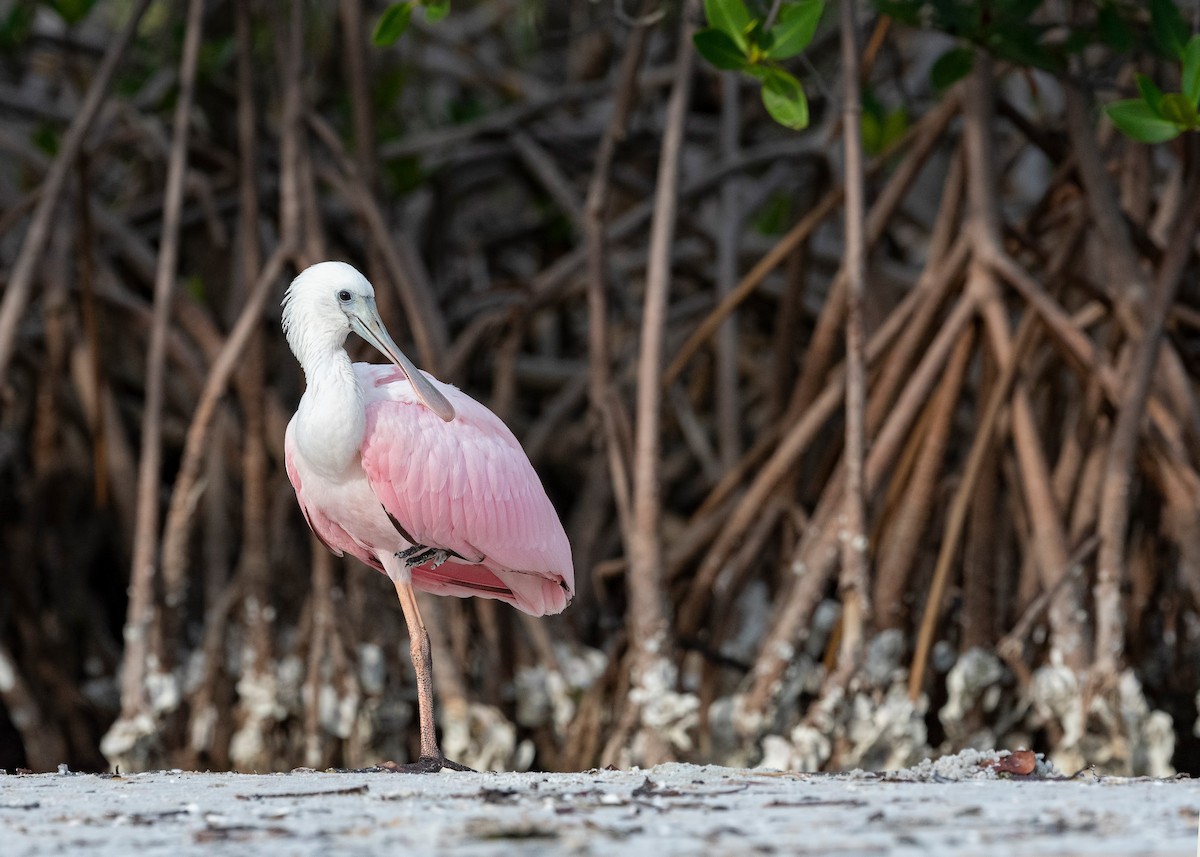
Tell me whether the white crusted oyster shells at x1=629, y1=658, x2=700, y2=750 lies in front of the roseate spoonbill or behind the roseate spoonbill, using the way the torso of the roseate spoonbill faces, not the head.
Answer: behind

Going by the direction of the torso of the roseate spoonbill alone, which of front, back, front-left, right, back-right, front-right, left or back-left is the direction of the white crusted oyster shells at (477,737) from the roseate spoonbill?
back-right

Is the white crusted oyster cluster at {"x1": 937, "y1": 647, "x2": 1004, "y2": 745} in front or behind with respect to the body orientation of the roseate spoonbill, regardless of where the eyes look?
behind

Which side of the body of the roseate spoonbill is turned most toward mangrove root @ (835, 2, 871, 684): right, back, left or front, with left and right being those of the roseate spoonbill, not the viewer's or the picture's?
back

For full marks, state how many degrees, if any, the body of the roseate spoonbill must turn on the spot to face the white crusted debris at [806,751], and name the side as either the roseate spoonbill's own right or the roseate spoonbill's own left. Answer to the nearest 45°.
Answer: approximately 180°

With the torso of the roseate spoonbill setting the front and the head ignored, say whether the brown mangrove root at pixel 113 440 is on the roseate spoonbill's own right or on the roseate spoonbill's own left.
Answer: on the roseate spoonbill's own right

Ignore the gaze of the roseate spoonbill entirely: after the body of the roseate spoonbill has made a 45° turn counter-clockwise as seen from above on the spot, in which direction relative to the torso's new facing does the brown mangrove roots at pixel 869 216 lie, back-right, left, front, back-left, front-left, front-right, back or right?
back-left

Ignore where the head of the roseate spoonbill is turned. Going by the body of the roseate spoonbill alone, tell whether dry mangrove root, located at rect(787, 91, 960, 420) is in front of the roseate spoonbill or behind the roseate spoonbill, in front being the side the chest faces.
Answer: behind

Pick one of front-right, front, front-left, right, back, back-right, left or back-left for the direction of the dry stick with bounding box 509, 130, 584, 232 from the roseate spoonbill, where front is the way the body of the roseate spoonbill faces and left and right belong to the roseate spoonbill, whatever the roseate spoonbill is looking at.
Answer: back-right

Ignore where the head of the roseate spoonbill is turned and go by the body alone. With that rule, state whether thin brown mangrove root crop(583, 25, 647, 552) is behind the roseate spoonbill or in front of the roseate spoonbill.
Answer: behind

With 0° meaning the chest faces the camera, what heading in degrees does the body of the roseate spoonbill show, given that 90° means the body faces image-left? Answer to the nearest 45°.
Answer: approximately 45°

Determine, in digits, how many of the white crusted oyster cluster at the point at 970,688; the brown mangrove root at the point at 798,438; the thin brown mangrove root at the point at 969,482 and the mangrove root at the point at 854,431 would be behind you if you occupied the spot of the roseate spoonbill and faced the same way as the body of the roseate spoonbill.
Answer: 4
